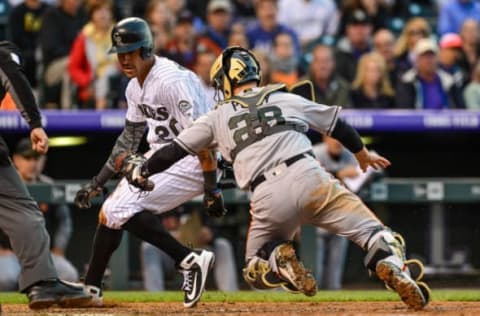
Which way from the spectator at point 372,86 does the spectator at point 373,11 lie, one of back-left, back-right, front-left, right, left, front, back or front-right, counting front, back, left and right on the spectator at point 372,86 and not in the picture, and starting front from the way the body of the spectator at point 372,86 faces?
back

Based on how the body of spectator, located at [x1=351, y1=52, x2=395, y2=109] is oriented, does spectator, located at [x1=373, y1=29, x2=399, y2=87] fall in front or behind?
behind

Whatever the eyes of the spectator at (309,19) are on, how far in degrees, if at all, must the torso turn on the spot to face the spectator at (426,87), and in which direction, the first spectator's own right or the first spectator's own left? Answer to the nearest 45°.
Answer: approximately 45° to the first spectator's own left

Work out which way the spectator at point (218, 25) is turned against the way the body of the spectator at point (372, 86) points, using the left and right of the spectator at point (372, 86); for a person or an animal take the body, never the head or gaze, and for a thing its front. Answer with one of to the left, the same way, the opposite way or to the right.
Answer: the same way

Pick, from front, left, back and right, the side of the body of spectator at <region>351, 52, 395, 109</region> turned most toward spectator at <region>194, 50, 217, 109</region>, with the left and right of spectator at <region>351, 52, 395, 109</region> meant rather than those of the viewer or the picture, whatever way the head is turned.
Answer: right

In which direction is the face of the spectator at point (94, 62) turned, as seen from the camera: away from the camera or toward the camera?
toward the camera

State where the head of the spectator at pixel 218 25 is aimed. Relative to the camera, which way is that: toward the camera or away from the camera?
toward the camera

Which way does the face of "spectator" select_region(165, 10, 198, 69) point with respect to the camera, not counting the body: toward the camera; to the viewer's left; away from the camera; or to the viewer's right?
toward the camera

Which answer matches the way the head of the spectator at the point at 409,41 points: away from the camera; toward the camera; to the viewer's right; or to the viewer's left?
toward the camera

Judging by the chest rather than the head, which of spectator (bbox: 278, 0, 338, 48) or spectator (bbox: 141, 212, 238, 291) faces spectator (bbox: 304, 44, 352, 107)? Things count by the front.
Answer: spectator (bbox: 278, 0, 338, 48)

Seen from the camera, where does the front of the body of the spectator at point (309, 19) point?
toward the camera

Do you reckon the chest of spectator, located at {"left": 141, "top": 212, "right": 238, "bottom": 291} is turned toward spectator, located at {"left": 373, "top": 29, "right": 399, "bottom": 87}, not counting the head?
no

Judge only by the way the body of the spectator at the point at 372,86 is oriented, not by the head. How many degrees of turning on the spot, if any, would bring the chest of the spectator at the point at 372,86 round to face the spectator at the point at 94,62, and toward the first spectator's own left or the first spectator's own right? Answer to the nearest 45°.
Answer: approximately 90° to the first spectator's own right

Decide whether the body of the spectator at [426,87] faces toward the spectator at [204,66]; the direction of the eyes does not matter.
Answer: no

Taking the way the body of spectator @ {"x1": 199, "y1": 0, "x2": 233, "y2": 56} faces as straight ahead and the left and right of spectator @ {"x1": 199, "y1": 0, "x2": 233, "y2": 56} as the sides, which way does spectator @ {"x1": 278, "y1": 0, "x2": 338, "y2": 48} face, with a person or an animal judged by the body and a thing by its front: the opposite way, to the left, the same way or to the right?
the same way

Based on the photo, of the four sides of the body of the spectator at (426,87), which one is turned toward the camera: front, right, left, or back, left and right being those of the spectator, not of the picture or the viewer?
front

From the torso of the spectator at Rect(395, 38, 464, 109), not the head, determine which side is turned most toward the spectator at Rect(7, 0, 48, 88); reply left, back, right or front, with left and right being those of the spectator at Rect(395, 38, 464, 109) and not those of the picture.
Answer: right

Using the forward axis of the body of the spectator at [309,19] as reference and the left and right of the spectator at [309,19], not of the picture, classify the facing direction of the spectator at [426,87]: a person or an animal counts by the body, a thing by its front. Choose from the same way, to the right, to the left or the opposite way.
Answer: the same way

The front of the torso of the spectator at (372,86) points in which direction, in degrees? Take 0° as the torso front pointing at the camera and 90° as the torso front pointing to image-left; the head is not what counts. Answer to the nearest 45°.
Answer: approximately 0°

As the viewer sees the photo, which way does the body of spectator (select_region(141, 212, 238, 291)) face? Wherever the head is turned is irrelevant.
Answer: toward the camera
